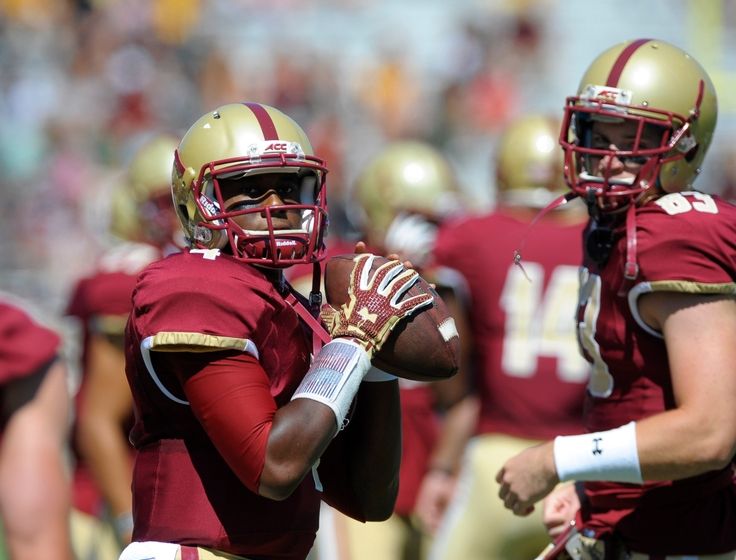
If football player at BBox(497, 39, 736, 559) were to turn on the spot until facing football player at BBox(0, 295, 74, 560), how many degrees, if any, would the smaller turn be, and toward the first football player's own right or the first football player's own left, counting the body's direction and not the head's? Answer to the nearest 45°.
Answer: approximately 45° to the first football player's own right

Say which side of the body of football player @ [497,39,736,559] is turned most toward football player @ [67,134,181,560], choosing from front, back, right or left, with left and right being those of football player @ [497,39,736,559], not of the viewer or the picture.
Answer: right

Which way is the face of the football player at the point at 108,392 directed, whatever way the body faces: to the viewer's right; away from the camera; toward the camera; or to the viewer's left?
to the viewer's right

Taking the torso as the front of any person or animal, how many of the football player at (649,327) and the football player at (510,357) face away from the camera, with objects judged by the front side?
1

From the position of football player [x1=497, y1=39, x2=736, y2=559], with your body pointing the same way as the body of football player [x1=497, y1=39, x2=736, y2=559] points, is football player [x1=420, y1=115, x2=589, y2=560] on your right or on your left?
on your right

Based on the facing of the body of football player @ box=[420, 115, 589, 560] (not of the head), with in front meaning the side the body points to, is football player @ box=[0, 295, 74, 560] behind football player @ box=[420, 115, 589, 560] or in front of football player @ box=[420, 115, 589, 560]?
behind

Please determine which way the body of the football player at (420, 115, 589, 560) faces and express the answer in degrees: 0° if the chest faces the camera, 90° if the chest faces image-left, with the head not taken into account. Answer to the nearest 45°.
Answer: approximately 180°

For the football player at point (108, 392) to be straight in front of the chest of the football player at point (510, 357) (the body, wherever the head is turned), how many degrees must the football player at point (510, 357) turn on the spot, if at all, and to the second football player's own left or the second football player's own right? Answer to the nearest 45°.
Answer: approximately 90° to the second football player's own left

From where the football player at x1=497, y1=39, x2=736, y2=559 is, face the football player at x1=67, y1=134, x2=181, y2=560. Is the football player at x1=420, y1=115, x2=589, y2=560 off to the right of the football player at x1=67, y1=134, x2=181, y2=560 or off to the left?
right

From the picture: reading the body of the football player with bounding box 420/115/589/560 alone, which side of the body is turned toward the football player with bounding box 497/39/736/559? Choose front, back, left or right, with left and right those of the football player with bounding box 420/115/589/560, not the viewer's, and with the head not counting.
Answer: back

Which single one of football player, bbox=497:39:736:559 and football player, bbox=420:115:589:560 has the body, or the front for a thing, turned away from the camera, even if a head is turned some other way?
football player, bbox=420:115:589:560
